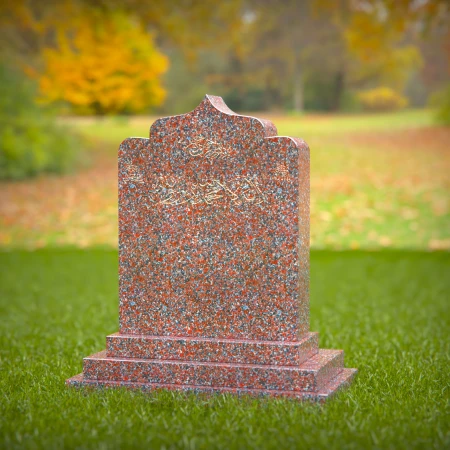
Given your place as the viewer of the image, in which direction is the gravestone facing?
facing the viewer

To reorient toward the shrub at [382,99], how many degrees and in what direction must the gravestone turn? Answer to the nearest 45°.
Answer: approximately 180°

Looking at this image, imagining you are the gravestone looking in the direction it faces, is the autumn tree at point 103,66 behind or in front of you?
behind

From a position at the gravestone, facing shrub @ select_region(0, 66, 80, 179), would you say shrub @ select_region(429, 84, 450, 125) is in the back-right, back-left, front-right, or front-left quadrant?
front-right

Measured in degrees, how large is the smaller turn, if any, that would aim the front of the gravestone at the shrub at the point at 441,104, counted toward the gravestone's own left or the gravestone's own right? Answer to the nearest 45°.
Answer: approximately 180°

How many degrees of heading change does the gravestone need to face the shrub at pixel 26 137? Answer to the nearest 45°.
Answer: approximately 180°
